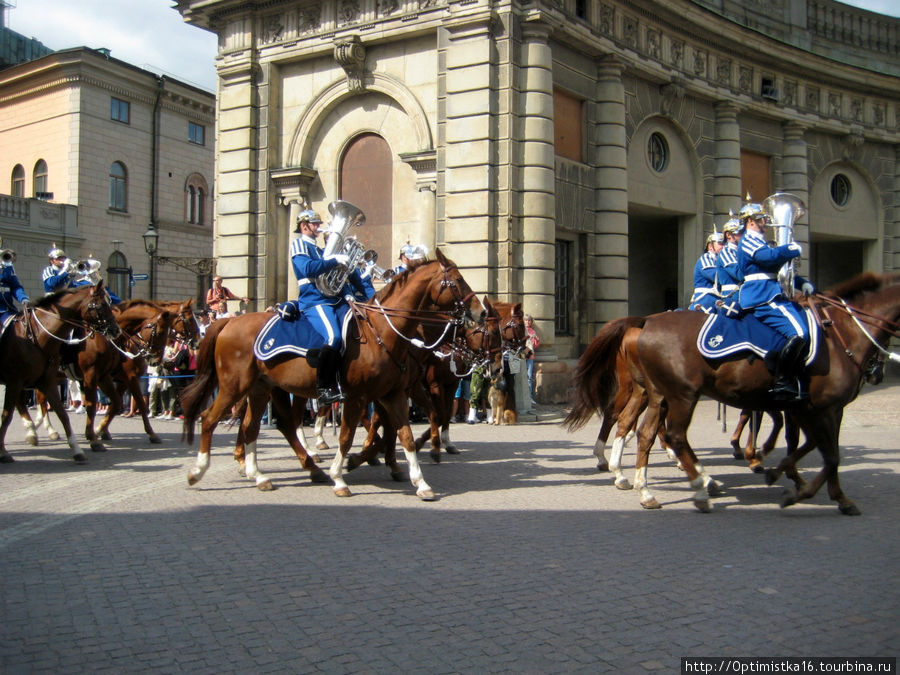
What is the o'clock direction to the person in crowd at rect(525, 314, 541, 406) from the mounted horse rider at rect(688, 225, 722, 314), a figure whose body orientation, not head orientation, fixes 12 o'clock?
The person in crowd is roughly at 8 o'clock from the mounted horse rider.

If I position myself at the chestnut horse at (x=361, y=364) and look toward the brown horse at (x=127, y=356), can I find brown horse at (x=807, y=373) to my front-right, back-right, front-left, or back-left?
back-right

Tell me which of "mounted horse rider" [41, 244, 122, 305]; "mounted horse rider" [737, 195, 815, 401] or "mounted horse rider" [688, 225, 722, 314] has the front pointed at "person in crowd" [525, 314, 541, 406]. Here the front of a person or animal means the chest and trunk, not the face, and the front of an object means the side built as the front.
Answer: "mounted horse rider" [41, 244, 122, 305]

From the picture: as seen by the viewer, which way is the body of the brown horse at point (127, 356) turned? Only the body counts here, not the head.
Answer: to the viewer's right

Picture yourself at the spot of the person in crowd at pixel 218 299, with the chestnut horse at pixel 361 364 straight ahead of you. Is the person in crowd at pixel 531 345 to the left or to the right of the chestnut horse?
left

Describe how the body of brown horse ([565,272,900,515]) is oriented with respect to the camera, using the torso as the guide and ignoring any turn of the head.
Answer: to the viewer's right

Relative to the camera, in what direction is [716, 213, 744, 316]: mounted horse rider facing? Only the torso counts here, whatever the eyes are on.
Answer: to the viewer's right

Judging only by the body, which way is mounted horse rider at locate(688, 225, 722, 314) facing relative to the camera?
to the viewer's right

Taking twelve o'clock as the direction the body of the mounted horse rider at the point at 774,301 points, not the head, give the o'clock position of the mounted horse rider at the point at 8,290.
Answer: the mounted horse rider at the point at 8,290 is roughly at 6 o'clock from the mounted horse rider at the point at 774,301.

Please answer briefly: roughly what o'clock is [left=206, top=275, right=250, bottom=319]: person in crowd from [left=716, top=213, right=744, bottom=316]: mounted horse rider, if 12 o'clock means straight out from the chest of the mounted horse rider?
The person in crowd is roughly at 7 o'clock from the mounted horse rider.

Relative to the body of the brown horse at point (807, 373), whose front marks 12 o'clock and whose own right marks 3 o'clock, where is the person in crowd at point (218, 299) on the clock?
The person in crowd is roughly at 7 o'clock from the brown horse.

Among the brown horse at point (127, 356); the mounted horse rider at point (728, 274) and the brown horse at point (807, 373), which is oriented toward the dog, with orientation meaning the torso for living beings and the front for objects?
the brown horse at point (127, 356)

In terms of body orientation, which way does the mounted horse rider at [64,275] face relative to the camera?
to the viewer's right

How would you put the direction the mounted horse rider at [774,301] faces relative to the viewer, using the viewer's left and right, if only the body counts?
facing to the right of the viewer

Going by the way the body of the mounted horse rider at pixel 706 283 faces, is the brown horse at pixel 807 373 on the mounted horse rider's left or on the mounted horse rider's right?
on the mounted horse rider's right

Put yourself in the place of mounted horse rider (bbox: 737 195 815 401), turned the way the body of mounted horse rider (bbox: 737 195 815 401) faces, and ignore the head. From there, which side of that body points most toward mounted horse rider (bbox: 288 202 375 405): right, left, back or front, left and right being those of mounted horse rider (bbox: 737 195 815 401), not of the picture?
back
